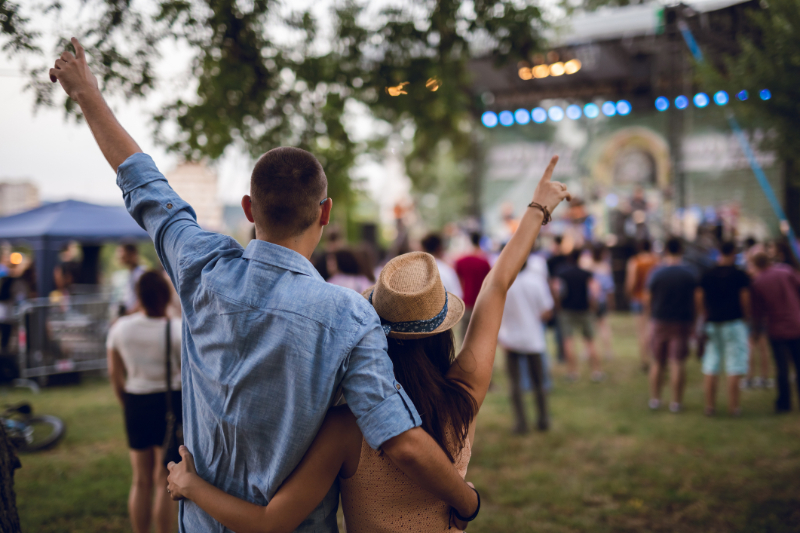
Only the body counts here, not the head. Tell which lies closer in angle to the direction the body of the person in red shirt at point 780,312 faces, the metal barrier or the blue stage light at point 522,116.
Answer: the blue stage light

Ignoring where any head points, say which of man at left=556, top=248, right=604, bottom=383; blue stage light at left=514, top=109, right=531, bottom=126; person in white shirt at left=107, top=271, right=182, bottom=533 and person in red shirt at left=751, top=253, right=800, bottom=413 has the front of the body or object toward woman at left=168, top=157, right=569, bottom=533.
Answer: the blue stage light

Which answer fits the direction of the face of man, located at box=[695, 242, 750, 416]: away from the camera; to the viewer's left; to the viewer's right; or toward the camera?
away from the camera

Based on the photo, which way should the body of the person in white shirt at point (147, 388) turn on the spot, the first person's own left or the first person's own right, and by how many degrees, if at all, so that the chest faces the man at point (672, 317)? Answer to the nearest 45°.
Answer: approximately 90° to the first person's own right

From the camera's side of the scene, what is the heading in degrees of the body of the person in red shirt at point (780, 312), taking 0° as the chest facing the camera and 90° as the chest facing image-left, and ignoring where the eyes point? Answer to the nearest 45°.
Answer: approximately 135°

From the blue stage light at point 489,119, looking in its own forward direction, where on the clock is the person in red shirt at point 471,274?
The person in red shirt is roughly at 12 o'clock from the blue stage light.

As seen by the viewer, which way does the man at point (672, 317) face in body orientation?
away from the camera

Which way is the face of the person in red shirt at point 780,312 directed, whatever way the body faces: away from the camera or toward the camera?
away from the camera

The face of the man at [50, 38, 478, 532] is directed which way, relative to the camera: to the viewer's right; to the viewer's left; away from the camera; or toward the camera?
away from the camera

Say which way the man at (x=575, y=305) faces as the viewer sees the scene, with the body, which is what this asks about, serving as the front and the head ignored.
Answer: away from the camera

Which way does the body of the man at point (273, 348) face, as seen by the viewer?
away from the camera

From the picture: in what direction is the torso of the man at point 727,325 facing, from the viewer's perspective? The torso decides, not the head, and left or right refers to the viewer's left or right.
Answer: facing away from the viewer

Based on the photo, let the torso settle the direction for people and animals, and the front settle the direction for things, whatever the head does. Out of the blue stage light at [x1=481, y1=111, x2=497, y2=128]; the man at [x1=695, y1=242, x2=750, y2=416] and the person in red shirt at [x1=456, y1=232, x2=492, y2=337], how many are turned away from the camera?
2
